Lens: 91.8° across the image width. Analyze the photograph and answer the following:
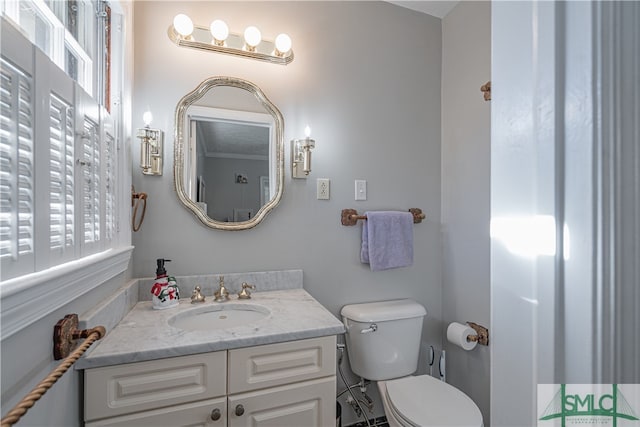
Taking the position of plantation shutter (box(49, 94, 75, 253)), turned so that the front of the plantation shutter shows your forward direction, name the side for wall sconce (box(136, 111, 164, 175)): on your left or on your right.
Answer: on your left

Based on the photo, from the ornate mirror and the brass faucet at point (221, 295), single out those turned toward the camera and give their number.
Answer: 2

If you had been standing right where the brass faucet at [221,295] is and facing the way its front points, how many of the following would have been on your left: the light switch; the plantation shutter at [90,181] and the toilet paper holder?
2

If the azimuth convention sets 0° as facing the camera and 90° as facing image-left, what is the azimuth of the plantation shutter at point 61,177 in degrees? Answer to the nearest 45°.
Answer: approximately 315°

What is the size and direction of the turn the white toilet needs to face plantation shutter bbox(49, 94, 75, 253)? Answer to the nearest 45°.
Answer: approximately 90° to its right

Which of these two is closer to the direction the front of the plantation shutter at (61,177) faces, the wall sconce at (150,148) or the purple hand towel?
the purple hand towel

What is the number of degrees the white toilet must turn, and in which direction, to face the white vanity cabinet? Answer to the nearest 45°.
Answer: approximately 90° to its right

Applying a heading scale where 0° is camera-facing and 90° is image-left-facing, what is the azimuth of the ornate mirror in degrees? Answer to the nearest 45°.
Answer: approximately 0°

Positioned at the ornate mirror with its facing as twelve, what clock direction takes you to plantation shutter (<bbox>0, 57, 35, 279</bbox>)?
The plantation shutter is roughly at 1 o'clock from the ornate mirror.

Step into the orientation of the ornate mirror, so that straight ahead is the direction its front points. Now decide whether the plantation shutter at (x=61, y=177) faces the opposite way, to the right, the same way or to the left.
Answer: to the left
